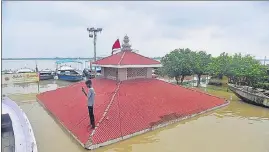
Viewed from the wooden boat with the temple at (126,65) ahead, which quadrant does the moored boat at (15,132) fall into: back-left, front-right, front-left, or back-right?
front-left

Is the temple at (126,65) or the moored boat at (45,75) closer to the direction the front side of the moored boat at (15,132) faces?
the moored boat

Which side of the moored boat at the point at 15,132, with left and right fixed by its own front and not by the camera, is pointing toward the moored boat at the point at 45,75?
front

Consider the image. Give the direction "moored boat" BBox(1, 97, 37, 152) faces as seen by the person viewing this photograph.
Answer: facing away from the viewer

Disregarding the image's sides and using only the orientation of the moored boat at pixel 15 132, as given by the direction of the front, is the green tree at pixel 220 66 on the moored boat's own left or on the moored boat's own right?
on the moored boat's own right

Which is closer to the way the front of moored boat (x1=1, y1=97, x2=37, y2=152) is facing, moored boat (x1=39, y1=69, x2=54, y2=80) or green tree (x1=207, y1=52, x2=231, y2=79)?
the moored boat

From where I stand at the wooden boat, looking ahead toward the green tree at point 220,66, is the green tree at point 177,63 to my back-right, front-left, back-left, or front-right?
front-left

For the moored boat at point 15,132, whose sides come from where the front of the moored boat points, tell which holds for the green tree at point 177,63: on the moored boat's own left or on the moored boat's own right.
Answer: on the moored boat's own right

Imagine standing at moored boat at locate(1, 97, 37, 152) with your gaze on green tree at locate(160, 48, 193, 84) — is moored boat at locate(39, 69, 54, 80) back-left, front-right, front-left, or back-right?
front-left

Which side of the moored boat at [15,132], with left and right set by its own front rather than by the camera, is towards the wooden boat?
right

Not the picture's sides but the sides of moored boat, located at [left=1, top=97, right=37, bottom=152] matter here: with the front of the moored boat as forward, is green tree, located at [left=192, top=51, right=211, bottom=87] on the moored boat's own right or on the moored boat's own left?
on the moored boat's own right
